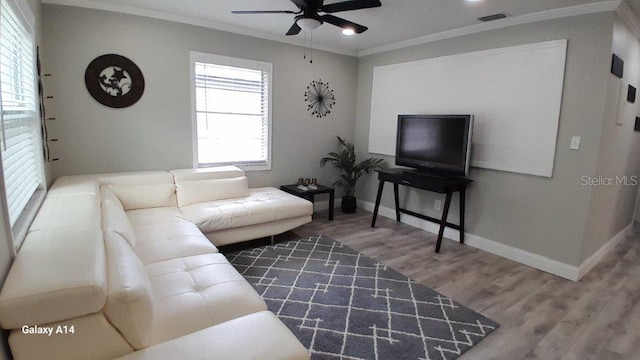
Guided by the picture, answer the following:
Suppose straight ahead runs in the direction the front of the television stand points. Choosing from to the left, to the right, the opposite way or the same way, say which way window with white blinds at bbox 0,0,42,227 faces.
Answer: the opposite way

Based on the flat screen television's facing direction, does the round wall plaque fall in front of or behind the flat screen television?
in front

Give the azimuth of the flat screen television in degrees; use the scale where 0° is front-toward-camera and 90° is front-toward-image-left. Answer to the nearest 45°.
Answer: approximately 45°

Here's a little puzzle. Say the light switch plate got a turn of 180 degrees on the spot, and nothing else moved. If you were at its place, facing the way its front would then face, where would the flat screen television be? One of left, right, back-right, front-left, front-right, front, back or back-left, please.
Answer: left

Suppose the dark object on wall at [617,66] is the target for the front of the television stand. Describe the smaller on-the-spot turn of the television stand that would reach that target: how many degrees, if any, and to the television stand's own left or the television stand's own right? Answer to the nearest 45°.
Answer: approximately 135° to the television stand's own left

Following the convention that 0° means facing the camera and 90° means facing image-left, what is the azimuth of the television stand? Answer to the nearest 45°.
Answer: approximately 45°

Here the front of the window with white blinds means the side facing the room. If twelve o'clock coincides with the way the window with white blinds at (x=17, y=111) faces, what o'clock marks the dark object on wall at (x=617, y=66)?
The dark object on wall is roughly at 1 o'clock from the window with white blinds.

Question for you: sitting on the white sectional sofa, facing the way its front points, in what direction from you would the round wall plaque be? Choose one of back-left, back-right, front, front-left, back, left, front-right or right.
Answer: back-left

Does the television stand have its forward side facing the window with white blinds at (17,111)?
yes
